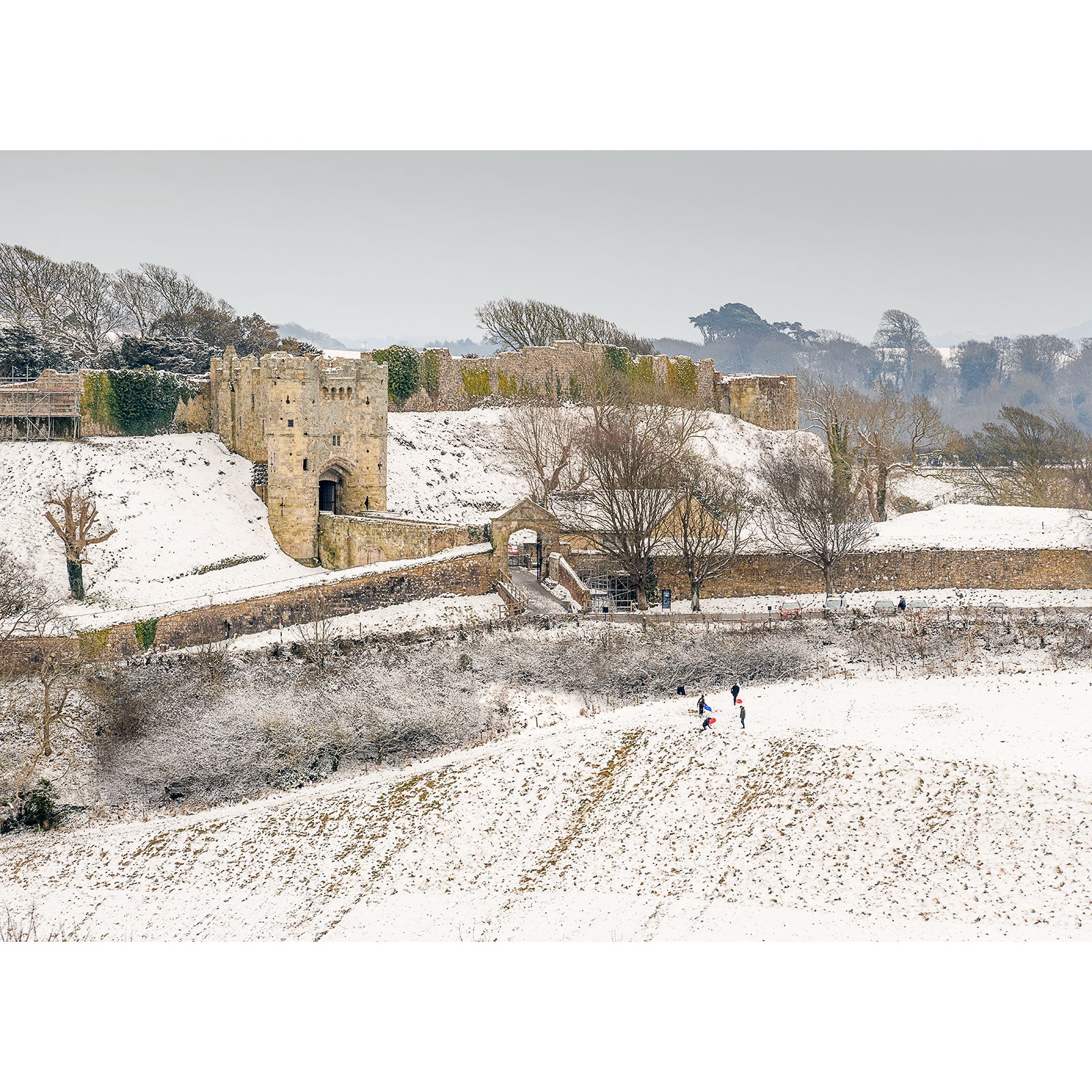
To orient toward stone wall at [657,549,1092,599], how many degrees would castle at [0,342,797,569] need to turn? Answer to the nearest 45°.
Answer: approximately 45° to its left

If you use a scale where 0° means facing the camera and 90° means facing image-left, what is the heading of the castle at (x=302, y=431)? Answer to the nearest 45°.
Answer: approximately 315°

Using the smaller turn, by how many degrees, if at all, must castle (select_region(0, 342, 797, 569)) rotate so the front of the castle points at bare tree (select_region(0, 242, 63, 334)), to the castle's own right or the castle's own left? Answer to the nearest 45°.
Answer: approximately 180°

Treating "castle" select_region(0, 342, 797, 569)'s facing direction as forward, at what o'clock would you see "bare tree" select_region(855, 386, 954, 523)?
The bare tree is roughly at 10 o'clock from the castle.

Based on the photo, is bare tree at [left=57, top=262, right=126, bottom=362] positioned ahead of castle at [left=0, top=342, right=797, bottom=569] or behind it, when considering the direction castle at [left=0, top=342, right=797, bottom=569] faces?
behind

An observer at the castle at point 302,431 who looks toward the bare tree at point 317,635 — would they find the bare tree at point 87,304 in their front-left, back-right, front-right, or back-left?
back-right

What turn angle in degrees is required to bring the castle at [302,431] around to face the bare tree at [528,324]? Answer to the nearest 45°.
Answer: approximately 90° to its left

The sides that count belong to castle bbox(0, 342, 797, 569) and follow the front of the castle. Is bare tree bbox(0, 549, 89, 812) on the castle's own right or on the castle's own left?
on the castle's own right
